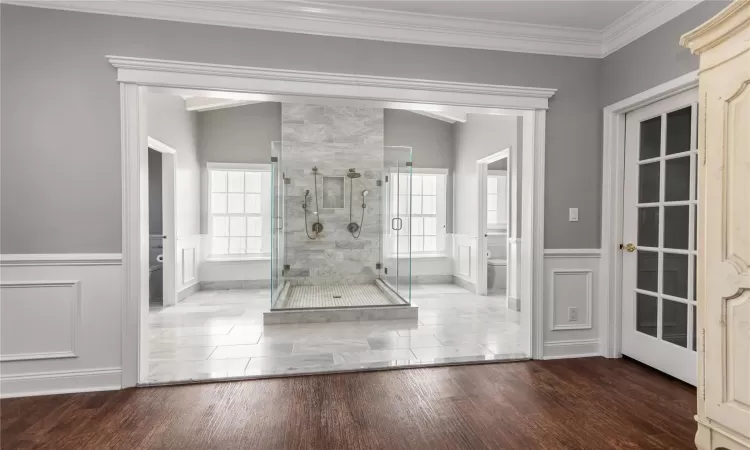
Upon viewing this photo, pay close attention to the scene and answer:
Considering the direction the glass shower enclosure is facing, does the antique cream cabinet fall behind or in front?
in front

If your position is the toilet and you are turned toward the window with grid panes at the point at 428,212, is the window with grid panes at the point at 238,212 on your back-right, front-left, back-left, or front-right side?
front-left

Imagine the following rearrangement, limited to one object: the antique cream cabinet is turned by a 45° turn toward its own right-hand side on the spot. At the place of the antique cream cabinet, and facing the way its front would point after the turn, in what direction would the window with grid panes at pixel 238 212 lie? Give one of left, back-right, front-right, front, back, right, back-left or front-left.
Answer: front

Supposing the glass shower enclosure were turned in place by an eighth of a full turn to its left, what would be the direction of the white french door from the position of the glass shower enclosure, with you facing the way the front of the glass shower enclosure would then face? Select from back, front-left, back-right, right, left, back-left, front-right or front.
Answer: front

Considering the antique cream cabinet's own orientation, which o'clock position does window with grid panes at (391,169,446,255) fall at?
The window with grid panes is roughly at 3 o'clock from the antique cream cabinet.

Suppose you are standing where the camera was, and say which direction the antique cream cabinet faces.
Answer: facing the viewer and to the left of the viewer

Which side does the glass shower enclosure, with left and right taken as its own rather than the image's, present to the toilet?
left

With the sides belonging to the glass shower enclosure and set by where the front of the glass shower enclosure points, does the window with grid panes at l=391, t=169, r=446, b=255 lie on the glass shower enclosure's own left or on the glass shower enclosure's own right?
on the glass shower enclosure's own left

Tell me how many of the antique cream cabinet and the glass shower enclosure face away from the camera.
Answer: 0

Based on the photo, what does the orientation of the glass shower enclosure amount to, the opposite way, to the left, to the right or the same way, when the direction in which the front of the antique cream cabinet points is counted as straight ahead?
to the left

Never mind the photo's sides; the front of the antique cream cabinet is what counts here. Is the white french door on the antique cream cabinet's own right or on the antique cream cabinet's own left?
on the antique cream cabinet's own right

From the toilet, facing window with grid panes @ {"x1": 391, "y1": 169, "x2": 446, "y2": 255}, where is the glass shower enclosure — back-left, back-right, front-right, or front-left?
front-left

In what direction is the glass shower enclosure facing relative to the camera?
toward the camera

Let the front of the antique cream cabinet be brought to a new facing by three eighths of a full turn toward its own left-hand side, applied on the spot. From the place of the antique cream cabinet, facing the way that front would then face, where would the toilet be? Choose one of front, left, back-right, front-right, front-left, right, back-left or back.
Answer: back-left

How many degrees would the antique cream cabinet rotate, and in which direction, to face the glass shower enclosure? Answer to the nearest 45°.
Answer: approximately 90° to its right
